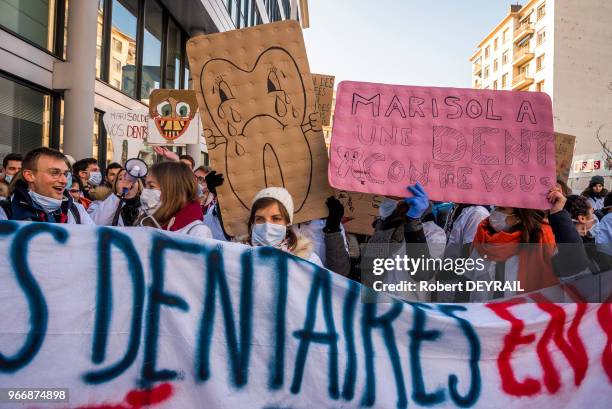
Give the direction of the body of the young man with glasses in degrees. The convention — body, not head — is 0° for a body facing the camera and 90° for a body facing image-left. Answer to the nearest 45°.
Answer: approximately 315°

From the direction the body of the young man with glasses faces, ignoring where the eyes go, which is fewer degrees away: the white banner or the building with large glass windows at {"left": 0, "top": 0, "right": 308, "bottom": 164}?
the white banner

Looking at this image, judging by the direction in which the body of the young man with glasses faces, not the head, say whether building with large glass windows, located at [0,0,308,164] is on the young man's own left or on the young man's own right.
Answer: on the young man's own left

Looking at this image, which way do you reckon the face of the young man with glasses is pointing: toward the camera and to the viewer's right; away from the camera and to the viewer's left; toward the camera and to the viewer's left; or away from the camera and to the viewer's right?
toward the camera and to the viewer's right

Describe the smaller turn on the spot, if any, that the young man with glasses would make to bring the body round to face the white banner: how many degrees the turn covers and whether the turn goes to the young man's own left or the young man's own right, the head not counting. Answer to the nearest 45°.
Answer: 0° — they already face it

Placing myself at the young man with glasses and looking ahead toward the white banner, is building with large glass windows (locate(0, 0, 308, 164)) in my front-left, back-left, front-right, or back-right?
back-left
